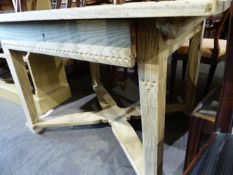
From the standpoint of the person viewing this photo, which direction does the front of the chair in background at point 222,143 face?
facing the viewer and to the left of the viewer
